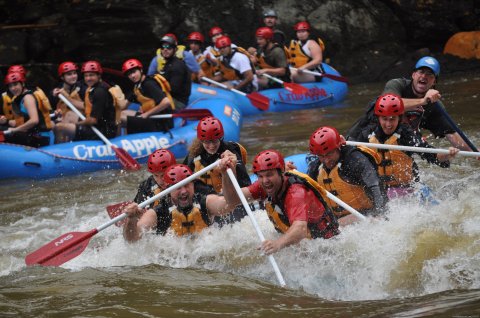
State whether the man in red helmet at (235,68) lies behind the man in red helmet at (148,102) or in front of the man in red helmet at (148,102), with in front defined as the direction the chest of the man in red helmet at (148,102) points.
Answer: behind

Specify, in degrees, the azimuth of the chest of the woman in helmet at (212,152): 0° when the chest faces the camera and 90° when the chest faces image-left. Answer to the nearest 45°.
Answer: approximately 0°

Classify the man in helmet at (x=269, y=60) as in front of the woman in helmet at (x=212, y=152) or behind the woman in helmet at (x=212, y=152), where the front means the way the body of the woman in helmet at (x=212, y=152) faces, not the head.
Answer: behind

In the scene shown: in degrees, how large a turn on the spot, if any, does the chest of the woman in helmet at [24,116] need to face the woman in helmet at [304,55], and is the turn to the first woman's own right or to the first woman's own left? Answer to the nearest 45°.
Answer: approximately 180°

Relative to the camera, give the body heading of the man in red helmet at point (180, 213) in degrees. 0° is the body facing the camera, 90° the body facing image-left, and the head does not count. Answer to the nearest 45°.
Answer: approximately 0°

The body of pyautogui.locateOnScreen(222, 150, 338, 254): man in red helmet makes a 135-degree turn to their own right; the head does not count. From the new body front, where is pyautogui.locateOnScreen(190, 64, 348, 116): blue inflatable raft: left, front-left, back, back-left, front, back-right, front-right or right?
front

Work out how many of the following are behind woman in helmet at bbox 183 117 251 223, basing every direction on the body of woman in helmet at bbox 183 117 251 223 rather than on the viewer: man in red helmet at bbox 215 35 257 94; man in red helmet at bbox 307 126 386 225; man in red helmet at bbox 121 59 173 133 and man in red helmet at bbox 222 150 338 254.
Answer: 2

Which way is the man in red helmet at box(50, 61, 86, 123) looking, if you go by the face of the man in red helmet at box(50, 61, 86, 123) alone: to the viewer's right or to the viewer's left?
to the viewer's right

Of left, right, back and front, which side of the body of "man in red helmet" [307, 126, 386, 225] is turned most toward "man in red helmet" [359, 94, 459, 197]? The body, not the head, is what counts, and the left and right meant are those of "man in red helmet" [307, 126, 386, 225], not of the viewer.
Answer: back

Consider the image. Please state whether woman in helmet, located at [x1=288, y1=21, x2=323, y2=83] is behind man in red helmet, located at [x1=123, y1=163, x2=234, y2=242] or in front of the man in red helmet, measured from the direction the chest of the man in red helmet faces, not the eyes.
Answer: behind

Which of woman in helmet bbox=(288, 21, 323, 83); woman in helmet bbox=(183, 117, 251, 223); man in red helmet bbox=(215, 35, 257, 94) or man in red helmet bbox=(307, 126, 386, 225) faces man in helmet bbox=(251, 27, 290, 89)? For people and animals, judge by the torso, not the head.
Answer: woman in helmet bbox=(288, 21, 323, 83)
